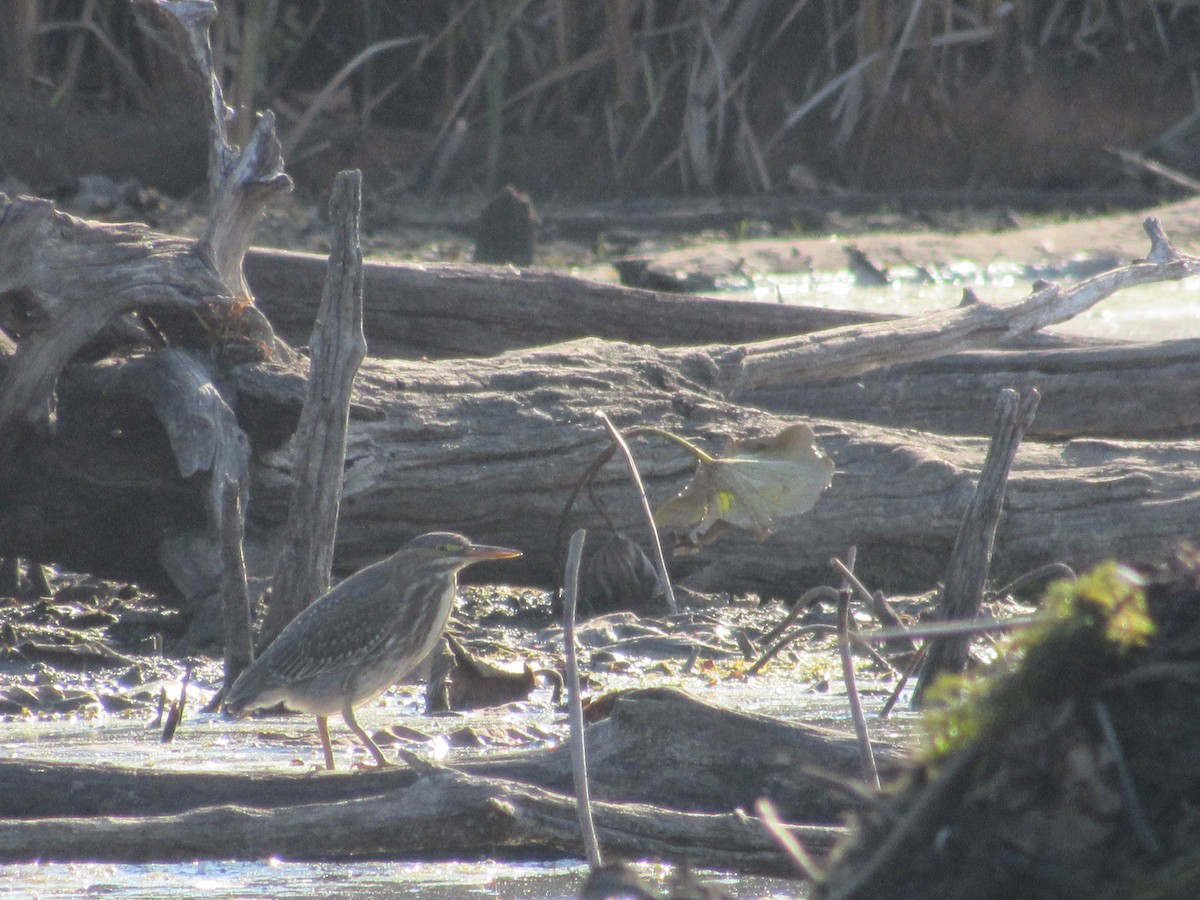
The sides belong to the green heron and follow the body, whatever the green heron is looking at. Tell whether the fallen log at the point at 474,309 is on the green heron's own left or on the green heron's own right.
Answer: on the green heron's own left

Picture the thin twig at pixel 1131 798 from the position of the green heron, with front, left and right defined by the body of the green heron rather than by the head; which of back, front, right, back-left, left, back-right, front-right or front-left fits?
right

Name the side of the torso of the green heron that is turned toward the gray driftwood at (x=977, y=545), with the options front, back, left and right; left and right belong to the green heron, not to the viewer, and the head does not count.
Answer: front

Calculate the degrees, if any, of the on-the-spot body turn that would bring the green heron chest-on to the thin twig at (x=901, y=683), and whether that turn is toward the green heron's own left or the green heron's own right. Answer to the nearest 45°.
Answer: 0° — it already faces it

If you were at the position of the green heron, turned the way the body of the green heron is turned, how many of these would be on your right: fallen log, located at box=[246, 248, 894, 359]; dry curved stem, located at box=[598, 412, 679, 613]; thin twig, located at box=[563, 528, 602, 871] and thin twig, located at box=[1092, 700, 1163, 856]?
2

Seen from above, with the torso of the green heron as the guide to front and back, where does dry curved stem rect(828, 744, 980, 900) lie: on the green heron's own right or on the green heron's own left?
on the green heron's own right

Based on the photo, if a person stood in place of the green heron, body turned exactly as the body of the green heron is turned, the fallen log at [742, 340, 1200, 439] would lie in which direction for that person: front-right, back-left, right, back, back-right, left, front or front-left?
front-left

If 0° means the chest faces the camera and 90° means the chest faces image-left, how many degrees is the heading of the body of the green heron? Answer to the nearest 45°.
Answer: approximately 270°

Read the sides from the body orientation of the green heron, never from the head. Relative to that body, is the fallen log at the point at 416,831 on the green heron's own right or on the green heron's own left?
on the green heron's own right

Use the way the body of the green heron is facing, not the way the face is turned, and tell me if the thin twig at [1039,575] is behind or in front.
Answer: in front
